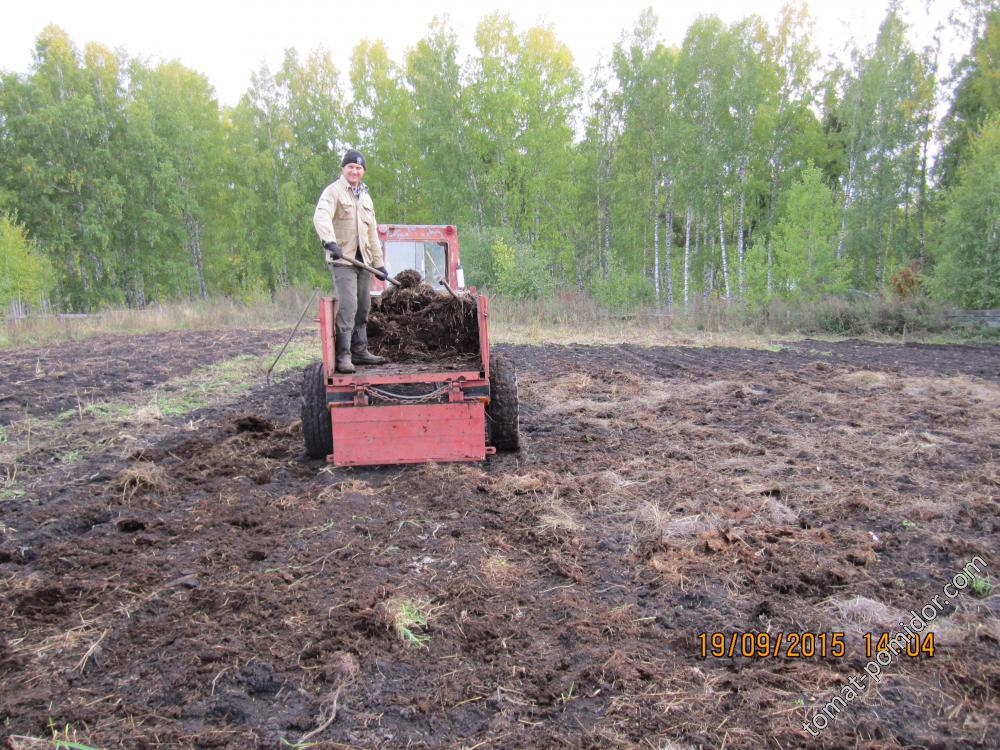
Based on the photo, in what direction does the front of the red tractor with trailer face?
away from the camera

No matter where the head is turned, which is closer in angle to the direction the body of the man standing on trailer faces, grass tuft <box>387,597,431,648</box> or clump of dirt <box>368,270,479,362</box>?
the grass tuft

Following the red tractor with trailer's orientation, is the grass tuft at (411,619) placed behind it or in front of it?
behind

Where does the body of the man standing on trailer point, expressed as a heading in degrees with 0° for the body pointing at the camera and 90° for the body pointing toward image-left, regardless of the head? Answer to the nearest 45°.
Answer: approximately 315°
